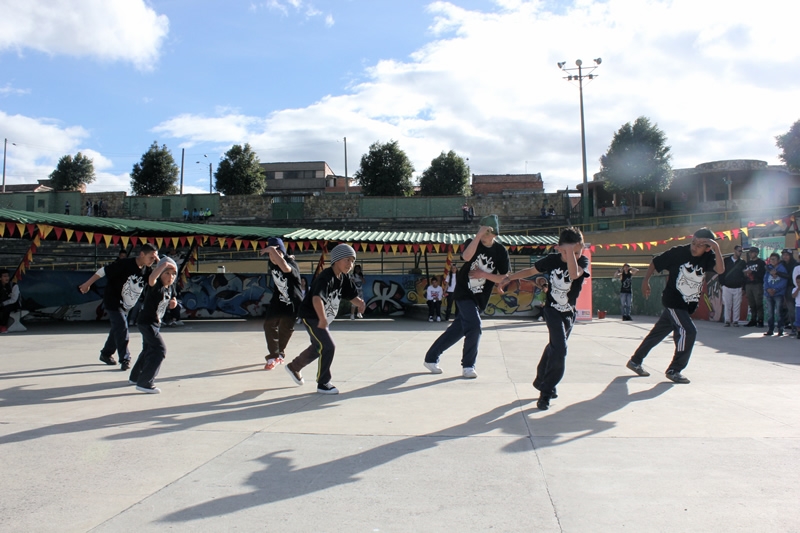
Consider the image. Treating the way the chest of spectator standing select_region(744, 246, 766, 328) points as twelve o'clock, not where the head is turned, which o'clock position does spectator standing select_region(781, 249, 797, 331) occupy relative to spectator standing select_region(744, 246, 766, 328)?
spectator standing select_region(781, 249, 797, 331) is roughly at 10 o'clock from spectator standing select_region(744, 246, 766, 328).

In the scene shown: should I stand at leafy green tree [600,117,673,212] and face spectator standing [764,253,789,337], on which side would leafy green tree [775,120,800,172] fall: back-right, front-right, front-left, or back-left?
back-left

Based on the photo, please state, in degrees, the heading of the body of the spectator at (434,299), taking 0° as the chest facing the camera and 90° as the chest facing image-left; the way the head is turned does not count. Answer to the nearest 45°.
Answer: approximately 0°

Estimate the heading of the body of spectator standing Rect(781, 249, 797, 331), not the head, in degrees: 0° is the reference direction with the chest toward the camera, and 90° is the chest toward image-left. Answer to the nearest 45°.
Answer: approximately 45°

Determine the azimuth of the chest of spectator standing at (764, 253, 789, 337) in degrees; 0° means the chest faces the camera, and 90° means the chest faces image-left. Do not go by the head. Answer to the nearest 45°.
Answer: approximately 45°

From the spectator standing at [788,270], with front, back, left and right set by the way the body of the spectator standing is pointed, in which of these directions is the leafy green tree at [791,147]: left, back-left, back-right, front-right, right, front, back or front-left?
back-right
